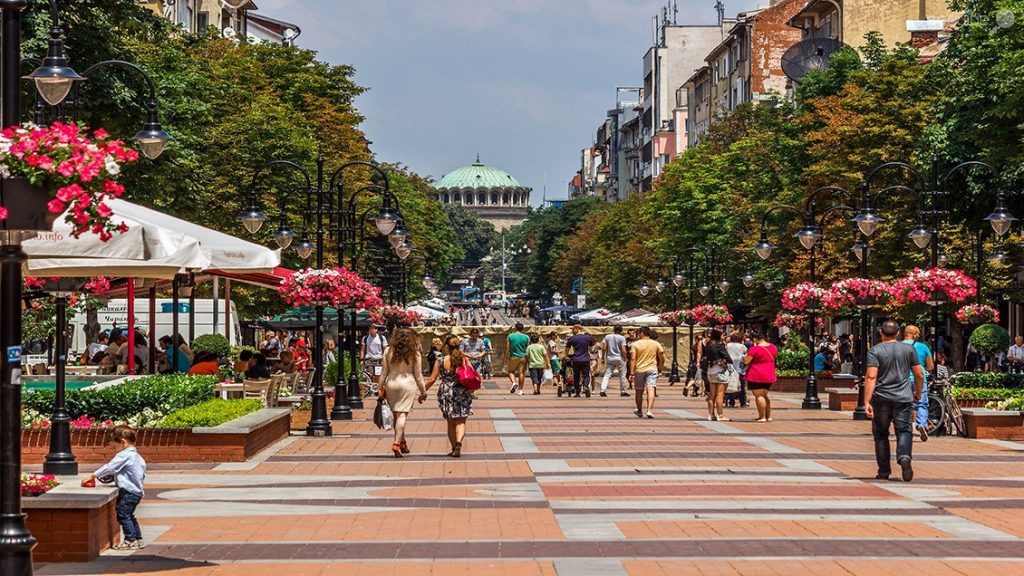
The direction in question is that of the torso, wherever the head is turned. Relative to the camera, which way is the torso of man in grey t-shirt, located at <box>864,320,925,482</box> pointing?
away from the camera

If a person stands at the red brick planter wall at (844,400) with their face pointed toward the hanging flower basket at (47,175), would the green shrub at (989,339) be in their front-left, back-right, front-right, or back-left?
back-left

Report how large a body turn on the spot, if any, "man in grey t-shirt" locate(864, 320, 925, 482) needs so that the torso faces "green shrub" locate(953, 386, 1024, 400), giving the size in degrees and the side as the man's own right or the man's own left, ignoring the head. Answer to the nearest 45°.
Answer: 0° — they already face it

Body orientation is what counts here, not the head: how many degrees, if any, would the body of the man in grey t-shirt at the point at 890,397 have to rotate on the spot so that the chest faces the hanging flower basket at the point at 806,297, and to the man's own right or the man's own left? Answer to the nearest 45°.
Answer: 0° — they already face it

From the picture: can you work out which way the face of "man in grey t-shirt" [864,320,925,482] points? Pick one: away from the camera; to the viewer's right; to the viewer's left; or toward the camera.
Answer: away from the camera

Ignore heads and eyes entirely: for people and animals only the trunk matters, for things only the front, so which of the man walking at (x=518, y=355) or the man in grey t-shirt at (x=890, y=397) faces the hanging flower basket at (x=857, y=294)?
the man in grey t-shirt
